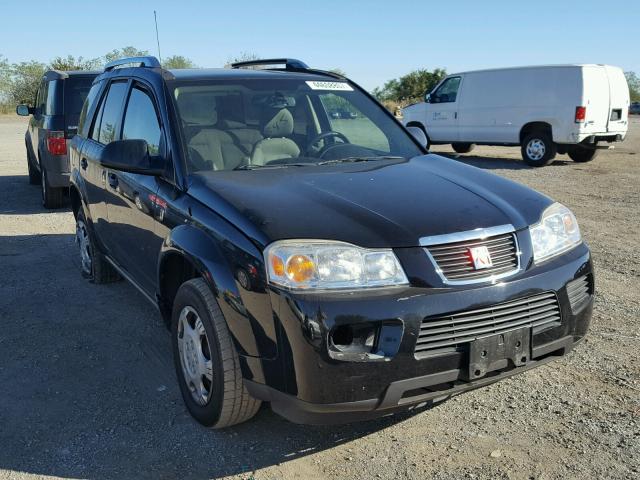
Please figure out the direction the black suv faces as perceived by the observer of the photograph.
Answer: facing the viewer and to the right of the viewer

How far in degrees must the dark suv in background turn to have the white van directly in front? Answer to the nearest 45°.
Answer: approximately 90° to its right

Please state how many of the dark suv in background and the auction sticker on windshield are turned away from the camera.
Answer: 1

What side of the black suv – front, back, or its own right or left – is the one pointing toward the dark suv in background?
back

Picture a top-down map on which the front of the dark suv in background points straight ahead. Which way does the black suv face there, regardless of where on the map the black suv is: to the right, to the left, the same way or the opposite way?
the opposite way

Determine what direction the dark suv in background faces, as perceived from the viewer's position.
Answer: facing away from the viewer

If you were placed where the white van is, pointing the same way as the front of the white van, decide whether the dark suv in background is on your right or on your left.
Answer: on your left

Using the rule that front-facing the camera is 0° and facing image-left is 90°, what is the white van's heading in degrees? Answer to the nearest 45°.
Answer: approximately 135°

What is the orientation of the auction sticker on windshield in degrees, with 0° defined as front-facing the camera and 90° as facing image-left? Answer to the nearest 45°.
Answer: approximately 315°

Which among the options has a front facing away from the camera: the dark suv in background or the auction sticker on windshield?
the dark suv in background
